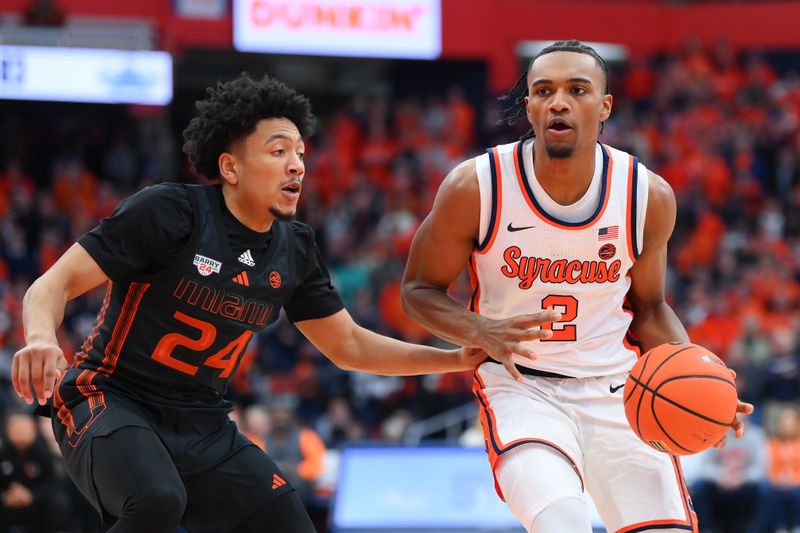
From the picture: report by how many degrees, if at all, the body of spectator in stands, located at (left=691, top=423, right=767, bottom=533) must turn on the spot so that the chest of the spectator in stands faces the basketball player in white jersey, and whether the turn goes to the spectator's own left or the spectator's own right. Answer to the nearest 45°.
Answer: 0° — they already face them

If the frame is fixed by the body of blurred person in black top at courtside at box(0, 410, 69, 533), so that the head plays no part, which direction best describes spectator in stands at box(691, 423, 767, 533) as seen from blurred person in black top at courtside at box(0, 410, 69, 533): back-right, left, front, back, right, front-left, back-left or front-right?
left

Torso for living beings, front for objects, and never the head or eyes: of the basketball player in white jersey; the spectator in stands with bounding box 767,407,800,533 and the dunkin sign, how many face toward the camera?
3

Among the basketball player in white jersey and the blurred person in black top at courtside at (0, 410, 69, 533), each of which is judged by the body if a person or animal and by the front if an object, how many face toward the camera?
2

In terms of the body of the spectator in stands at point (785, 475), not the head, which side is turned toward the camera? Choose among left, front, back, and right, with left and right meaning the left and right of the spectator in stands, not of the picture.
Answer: front

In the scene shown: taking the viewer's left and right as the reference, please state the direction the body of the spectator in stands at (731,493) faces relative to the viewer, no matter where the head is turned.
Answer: facing the viewer

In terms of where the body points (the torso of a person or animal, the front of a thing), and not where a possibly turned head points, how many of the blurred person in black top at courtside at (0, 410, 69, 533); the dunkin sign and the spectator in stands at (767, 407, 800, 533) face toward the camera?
3

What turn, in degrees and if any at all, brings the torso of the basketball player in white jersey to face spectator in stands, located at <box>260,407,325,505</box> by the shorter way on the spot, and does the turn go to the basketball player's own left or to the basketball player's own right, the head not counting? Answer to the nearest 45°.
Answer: approximately 135° to the basketball player's own right

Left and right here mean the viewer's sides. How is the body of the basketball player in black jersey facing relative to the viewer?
facing the viewer and to the right of the viewer

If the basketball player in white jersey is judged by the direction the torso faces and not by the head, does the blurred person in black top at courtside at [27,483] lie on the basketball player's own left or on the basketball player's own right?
on the basketball player's own right

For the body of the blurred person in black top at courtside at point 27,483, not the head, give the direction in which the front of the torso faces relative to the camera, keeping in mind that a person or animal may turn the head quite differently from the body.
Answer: toward the camera

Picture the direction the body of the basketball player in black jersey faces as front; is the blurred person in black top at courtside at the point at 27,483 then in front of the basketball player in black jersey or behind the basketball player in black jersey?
behind

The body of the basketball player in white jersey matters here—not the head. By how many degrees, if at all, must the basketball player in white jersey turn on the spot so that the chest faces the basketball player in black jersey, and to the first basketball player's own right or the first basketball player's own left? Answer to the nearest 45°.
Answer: approximately 90° to the first basketball player's own right

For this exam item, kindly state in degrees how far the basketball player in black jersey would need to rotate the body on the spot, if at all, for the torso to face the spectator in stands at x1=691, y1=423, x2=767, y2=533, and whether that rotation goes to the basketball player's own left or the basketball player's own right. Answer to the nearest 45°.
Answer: approximately 90° to the basketball player's own left

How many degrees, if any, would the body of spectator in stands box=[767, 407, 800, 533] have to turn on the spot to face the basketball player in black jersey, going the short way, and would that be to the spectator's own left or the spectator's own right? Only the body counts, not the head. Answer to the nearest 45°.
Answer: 0° — they already face them

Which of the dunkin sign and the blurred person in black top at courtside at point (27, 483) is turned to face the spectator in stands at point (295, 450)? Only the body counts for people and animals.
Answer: the dunkin sign

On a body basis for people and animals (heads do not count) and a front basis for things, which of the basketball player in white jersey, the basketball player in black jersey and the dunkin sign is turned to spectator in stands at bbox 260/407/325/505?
the dunkin sign
